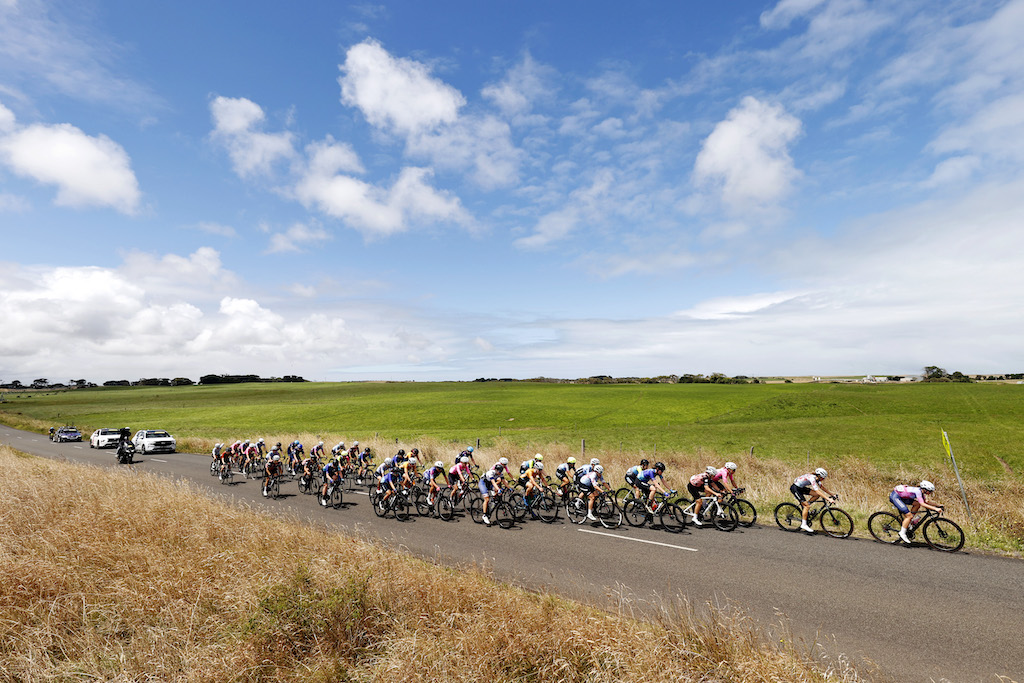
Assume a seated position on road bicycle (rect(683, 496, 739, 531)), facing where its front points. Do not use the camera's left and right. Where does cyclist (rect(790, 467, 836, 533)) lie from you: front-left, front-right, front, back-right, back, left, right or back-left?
front

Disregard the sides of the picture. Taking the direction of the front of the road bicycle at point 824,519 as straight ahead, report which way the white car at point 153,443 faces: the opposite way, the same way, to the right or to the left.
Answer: the same way

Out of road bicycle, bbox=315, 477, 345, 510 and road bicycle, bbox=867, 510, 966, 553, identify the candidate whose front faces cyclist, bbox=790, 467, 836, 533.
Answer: road bicycle, bbox=315, 477, 345, 510

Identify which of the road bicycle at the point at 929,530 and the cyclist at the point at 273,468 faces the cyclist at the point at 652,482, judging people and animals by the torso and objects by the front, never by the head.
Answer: the cyclist at the point at 273,468

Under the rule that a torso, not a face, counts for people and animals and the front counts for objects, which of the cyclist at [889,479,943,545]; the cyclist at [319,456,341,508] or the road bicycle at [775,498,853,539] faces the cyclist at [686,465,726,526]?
the cyclist at [319,456,341,508]

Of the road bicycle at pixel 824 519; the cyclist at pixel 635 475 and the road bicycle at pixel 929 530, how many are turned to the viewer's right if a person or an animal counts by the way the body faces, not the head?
3

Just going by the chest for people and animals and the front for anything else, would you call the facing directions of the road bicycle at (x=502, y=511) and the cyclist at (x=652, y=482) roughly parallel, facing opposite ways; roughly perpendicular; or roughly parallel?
roughly parallel

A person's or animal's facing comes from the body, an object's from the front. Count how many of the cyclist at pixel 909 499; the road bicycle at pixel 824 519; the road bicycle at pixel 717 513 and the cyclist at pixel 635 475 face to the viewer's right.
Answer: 4

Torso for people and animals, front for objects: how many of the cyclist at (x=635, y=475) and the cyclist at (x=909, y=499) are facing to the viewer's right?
2

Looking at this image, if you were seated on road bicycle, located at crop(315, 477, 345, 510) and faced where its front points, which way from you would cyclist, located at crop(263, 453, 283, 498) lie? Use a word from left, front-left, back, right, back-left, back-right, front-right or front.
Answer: back

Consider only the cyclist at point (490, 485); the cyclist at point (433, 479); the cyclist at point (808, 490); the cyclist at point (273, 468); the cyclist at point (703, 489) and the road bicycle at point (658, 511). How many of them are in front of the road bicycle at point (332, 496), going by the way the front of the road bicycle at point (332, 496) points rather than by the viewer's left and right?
5

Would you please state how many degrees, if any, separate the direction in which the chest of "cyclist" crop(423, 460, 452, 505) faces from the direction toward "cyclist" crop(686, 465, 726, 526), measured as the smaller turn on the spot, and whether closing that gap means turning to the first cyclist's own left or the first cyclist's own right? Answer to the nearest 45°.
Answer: approximately 45° to the first cyclist's own left

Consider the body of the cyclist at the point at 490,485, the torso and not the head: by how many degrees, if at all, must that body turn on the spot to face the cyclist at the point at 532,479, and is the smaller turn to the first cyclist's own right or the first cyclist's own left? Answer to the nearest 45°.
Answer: approximately 45° to the first cyclist's own left

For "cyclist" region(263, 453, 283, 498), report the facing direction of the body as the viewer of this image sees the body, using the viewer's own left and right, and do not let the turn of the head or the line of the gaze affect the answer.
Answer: facing the viewer and to the right of the viewer

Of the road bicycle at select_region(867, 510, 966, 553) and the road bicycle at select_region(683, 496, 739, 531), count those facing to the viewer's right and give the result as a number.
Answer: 2

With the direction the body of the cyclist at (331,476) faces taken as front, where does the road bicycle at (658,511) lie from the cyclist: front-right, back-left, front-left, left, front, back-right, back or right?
front

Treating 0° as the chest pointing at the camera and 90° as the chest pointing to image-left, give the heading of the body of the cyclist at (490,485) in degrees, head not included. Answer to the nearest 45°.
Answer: approximately 315°

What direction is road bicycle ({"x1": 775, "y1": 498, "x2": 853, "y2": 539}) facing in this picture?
to the viewer's right

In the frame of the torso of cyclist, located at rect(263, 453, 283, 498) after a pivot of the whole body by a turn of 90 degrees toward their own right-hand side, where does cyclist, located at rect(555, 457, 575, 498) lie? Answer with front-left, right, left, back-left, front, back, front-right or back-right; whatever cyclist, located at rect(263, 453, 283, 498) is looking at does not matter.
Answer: left

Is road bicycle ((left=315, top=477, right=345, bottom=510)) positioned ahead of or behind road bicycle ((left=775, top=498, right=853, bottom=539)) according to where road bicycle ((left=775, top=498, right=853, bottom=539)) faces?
behind

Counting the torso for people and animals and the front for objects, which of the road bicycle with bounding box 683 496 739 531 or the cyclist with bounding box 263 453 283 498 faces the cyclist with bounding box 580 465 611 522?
the cyclist with bounding box 263 453 283 498

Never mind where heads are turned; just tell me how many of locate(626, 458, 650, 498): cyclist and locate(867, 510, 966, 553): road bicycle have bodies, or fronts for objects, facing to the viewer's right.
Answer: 2

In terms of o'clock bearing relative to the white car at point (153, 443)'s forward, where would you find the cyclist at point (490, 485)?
The cyclist is roughly at 1 o'clock from the white car.
